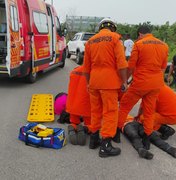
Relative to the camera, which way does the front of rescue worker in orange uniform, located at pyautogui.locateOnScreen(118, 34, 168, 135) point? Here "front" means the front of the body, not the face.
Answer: away from the camera

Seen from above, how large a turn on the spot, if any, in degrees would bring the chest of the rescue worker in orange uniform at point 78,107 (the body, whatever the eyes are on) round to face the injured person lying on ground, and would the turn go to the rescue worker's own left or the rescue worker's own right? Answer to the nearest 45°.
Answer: approximately 90° to the rescue worker's own right

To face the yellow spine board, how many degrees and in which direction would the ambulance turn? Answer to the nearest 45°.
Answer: approximately 135° to its right

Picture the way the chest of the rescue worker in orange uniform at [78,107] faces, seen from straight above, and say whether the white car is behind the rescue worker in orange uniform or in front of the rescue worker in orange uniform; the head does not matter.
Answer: in front
